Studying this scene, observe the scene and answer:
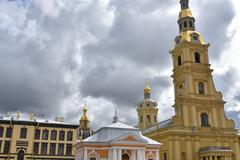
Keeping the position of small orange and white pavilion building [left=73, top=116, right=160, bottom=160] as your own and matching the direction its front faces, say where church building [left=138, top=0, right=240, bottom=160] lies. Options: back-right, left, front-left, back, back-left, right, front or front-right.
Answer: left

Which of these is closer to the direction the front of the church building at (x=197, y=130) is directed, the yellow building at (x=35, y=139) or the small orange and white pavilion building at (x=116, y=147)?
the small orange and white pavilion building

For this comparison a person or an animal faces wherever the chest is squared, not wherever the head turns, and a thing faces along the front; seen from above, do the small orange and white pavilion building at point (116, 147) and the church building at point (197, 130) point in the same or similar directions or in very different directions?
same or similar directions

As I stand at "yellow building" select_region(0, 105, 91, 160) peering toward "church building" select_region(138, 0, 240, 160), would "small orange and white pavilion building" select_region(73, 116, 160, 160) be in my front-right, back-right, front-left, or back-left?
front-right

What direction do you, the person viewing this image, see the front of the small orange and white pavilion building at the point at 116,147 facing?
facing the viewer and to the right of the viewer

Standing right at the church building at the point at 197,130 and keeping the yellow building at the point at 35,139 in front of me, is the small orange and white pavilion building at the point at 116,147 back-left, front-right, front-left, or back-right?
front-left

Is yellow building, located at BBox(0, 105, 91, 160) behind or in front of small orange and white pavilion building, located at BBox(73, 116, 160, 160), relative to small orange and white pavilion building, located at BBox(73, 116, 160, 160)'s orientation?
behind

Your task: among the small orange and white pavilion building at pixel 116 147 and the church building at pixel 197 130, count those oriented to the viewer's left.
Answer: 0
